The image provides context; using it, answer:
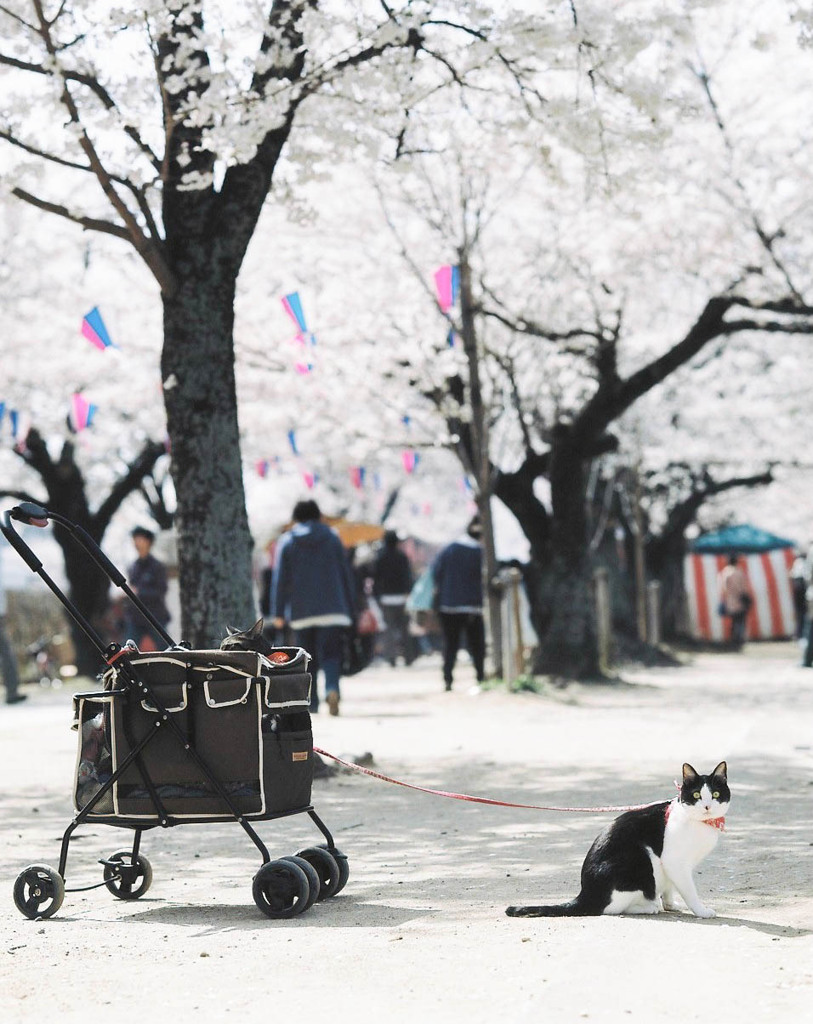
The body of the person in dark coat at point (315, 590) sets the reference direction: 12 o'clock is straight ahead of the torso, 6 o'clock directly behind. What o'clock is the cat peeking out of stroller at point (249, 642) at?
The cat peeking out of stroller is roughly at 6 o'clock from the person in dark coat.

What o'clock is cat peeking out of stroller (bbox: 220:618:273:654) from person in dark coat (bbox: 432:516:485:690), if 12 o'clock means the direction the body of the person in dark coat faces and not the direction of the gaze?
The cat peeking out of stroller is roughly at 6 o'clock from the person in dark coat.

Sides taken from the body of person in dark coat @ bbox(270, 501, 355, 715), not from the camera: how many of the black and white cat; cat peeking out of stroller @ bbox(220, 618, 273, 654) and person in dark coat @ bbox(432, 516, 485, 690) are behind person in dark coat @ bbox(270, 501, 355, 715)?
2

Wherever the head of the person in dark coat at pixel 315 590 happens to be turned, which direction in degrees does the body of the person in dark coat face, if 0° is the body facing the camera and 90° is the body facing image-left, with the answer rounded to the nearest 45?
approximately 180°

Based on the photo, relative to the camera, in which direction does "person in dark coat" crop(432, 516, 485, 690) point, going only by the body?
away from the camera

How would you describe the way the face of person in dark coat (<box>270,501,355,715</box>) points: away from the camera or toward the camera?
away from the camera

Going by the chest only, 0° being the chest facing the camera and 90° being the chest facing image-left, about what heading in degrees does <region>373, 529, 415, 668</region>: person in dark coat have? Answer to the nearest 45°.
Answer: approximately 180°

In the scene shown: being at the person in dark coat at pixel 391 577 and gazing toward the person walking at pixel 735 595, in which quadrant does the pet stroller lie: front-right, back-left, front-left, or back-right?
back-right

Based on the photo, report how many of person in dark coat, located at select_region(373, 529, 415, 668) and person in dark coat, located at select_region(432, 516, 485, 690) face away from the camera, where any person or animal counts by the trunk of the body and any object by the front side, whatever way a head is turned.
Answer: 2
